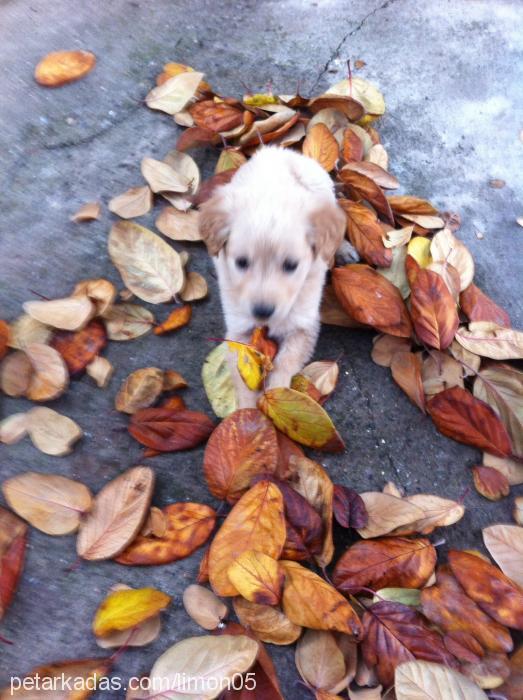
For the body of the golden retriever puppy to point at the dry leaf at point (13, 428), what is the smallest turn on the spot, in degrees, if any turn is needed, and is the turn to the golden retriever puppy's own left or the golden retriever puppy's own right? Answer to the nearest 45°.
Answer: approximately 45° to the golden retriever puppy's own right

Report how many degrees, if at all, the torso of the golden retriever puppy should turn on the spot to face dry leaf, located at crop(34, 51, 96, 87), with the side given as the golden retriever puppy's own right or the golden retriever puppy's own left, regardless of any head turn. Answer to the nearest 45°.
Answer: approximately 135° to the golden retriever puppy's own right

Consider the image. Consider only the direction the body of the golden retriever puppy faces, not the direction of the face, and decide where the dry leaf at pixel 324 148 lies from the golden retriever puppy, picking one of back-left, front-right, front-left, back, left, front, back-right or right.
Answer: back

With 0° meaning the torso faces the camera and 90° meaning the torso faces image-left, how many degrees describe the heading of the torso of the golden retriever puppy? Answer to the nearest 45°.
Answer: approximately 0°
